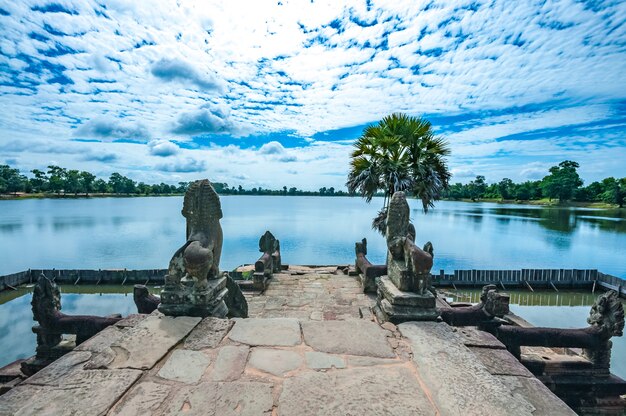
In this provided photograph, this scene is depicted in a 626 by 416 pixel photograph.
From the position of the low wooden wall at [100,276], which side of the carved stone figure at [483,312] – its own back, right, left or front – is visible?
back

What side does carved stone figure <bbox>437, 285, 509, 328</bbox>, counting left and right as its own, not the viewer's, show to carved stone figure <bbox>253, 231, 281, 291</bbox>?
back

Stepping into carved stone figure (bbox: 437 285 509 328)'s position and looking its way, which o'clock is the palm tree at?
The palm tree is roughly at 8 o'clock from the carved stone figure.

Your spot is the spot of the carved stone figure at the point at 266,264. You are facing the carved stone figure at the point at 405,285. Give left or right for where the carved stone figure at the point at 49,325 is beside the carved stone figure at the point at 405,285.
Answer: right

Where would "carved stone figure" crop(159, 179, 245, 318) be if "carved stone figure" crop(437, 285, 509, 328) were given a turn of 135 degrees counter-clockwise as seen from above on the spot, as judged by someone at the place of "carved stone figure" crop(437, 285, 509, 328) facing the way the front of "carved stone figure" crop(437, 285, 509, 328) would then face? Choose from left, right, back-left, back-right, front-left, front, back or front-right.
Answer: left

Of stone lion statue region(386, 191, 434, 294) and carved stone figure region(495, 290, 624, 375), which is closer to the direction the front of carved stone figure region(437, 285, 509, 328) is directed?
the carved stone figure

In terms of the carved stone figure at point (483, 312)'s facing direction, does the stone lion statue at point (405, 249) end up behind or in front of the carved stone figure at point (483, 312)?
behind

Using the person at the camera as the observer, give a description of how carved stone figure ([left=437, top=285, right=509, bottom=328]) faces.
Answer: facing to the right of the viewer
